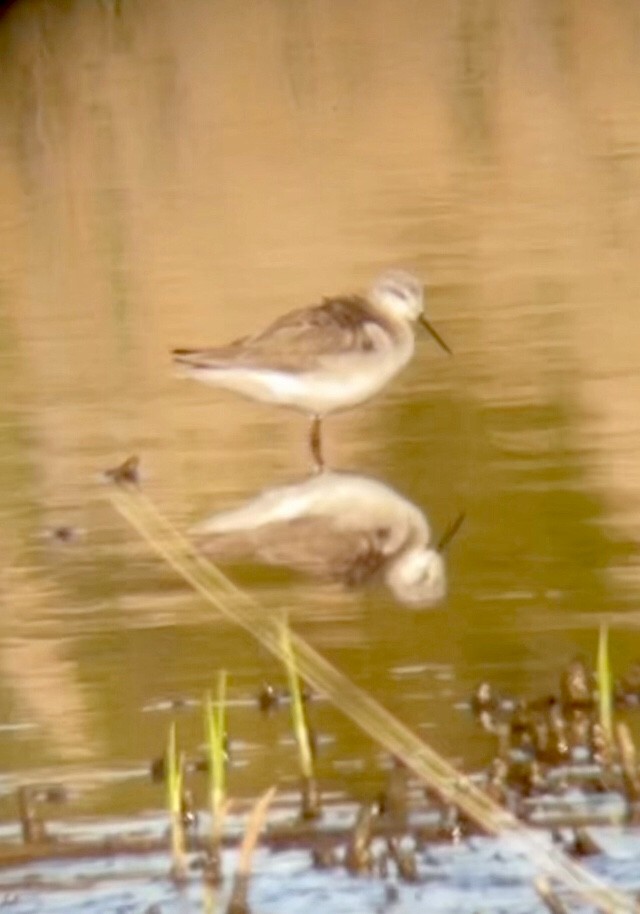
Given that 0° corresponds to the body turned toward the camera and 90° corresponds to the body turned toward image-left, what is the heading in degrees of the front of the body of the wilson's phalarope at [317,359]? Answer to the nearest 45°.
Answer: approximately 270°
